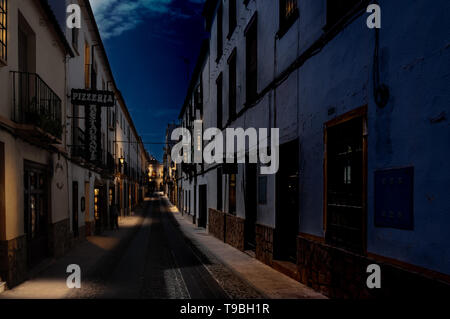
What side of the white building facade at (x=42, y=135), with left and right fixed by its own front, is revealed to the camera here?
right

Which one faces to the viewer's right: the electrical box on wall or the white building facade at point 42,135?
the white building facade

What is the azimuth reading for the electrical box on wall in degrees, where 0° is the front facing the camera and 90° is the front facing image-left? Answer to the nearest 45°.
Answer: approximately 45°

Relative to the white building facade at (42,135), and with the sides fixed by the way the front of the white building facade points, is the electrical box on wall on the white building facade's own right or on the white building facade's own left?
on the white building facade's own right

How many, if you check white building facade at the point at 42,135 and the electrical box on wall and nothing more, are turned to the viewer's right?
1

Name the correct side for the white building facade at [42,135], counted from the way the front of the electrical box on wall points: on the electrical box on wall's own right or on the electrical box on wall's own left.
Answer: on the electrical box on wall's own right

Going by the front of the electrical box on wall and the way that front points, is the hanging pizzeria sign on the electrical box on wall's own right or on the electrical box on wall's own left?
on the electrical box on wall's own right
